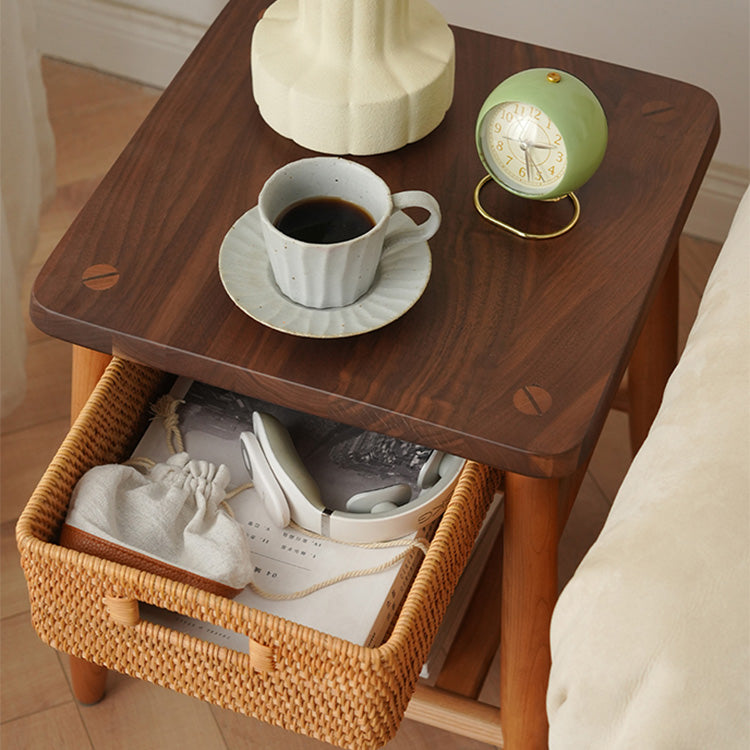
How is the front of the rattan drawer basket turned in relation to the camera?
facing the viewer and to the left of the viewer

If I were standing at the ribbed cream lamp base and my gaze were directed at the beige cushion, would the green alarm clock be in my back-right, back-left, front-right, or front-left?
front-left

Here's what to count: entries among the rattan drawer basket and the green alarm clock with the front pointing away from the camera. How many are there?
0
